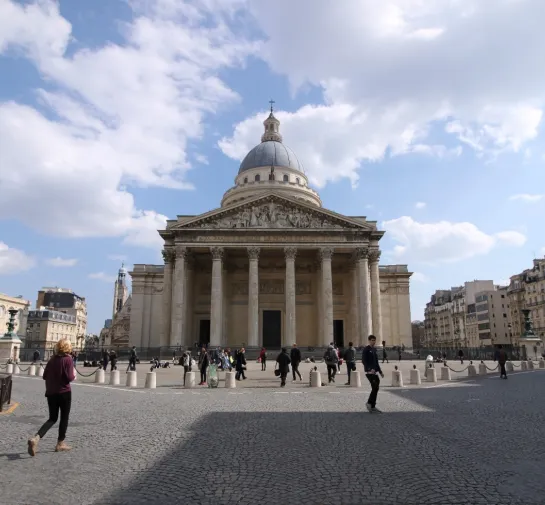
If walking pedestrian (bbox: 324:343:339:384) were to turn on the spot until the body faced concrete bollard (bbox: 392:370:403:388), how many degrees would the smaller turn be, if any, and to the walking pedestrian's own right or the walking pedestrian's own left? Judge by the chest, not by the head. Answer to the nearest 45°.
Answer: approximately 90° to the walking pedestrian's own right

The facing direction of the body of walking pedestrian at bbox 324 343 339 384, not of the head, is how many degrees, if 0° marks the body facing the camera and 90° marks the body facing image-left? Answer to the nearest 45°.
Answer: approximately 180°
